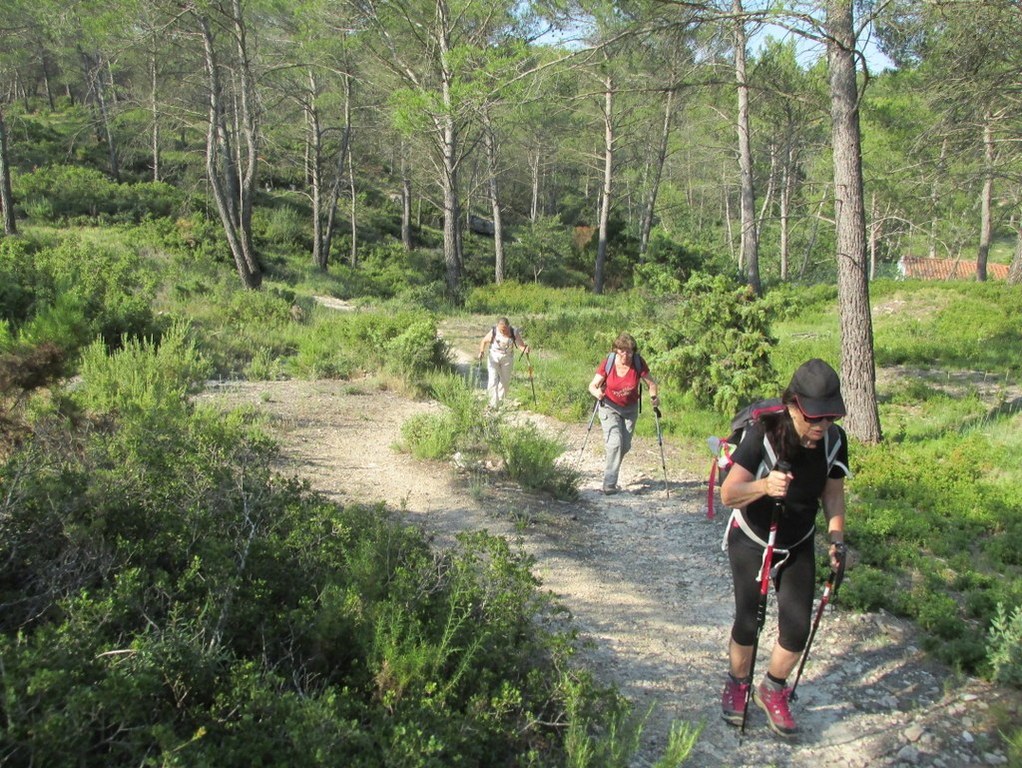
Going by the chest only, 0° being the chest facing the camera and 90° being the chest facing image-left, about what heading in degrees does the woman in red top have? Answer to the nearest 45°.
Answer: approximately 0°

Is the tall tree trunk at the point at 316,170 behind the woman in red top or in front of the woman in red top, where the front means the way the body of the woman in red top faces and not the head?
behind

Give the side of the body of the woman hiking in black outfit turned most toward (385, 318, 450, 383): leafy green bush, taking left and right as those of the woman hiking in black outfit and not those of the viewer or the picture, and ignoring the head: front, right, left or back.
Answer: back

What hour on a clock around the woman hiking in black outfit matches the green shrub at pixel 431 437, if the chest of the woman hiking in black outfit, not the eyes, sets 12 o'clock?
The green shrub is roughly at 6 o'clock from the woman hiking in black outfit.

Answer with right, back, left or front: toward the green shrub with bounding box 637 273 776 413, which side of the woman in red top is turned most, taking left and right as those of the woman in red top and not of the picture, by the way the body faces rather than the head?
back

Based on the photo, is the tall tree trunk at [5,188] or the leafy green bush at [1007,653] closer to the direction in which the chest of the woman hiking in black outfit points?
the leafy green bush

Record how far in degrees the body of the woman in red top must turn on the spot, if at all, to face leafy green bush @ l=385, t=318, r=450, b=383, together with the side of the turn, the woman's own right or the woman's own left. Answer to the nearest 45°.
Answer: approximately 135° to the woman's own right

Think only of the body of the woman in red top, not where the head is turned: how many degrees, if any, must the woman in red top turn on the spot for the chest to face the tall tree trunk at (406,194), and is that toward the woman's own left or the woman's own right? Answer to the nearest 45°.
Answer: approximately 180°

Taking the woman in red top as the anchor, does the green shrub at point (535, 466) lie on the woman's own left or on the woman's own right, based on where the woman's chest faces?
on the woman's own right
